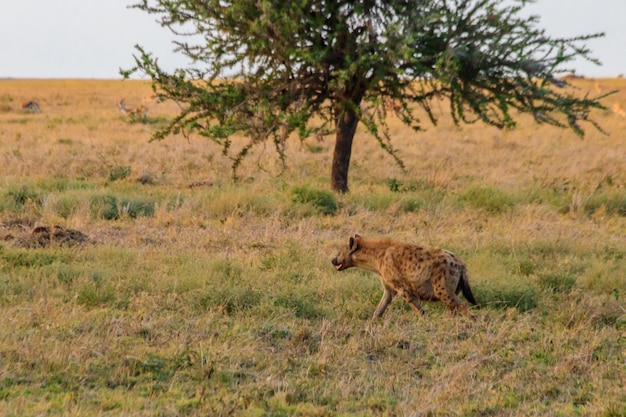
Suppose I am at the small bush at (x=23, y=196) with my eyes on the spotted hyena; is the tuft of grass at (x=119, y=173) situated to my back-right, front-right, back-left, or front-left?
back-left

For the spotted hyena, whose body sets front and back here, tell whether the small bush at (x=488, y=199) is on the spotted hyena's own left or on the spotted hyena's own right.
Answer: on the spotted hyena's own right

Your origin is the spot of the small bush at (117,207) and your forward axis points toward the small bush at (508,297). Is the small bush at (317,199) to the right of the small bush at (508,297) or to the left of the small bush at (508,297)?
left

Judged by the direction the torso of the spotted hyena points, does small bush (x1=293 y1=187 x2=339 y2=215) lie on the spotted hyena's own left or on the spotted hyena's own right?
on the spotted hyena's own right

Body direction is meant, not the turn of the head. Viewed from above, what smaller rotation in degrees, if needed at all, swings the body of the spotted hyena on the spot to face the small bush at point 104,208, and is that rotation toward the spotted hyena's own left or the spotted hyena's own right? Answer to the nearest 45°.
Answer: approximately 45° to the spotted hyena's own right

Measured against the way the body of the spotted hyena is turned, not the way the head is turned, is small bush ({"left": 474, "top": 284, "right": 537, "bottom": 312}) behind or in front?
behind

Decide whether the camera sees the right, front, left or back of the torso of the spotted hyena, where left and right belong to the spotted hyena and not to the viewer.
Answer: left

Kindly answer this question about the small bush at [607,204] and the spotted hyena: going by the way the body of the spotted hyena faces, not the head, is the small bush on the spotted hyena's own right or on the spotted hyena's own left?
on the spotted hyena's own right
